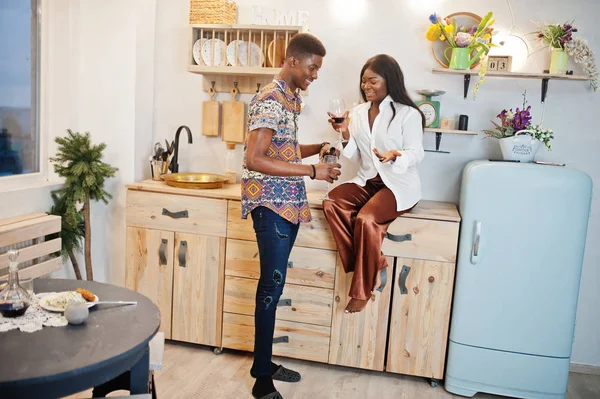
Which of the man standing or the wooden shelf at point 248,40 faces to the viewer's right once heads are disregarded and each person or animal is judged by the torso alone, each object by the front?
the man standing

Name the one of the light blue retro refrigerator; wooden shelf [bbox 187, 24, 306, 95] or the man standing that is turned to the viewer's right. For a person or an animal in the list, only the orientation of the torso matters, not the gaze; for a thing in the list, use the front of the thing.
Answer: the man standing

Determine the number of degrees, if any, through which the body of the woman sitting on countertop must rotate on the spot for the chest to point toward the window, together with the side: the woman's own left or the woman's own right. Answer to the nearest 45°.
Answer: approximately 45° to the woman's own right

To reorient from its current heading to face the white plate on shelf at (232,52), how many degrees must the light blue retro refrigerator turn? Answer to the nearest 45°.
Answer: approximately 90° to its right

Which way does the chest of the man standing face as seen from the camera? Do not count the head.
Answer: to the viewer's right

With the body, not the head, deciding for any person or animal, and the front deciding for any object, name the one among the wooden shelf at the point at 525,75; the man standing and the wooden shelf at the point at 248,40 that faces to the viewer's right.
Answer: the man standing

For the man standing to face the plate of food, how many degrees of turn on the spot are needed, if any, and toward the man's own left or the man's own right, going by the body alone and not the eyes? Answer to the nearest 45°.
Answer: approximately 135° to the man's own right

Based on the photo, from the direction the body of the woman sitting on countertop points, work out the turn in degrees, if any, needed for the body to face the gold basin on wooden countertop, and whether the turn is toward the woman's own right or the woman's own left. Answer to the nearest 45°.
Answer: approximately 45° to the woman's own right
